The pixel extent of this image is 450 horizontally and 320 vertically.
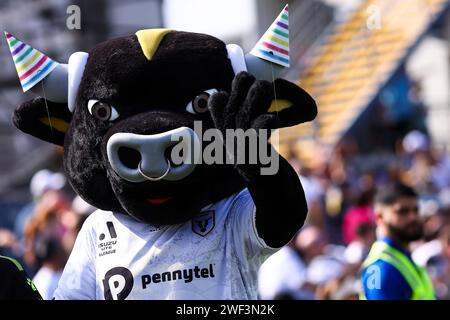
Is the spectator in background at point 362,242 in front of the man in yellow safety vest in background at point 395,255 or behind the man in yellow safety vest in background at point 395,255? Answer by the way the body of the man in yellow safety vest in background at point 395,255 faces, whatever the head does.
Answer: behind

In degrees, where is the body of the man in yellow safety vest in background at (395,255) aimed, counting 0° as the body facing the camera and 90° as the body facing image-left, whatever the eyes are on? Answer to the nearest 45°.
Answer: approximately 315°

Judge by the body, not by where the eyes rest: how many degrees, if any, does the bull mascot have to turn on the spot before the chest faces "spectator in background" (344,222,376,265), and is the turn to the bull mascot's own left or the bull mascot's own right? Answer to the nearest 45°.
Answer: approximately 135° to the bull mascot's own left

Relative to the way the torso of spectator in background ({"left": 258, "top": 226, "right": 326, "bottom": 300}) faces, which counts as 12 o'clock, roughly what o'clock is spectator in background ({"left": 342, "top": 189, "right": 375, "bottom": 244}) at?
spectator in background ({"left": 342, "top": 189, "right": 375, "bottom": 244}) is roughly at 10 o'clock from spectator in background ({"left": 258, "top": 226, "right": 326, "bottom": 300}).

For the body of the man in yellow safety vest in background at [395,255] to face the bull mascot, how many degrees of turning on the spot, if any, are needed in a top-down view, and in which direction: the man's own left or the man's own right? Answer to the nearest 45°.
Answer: approximately 90° to the man's own right

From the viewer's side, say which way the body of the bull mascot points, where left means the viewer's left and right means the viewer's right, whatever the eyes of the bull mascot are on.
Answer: facing the viewer
